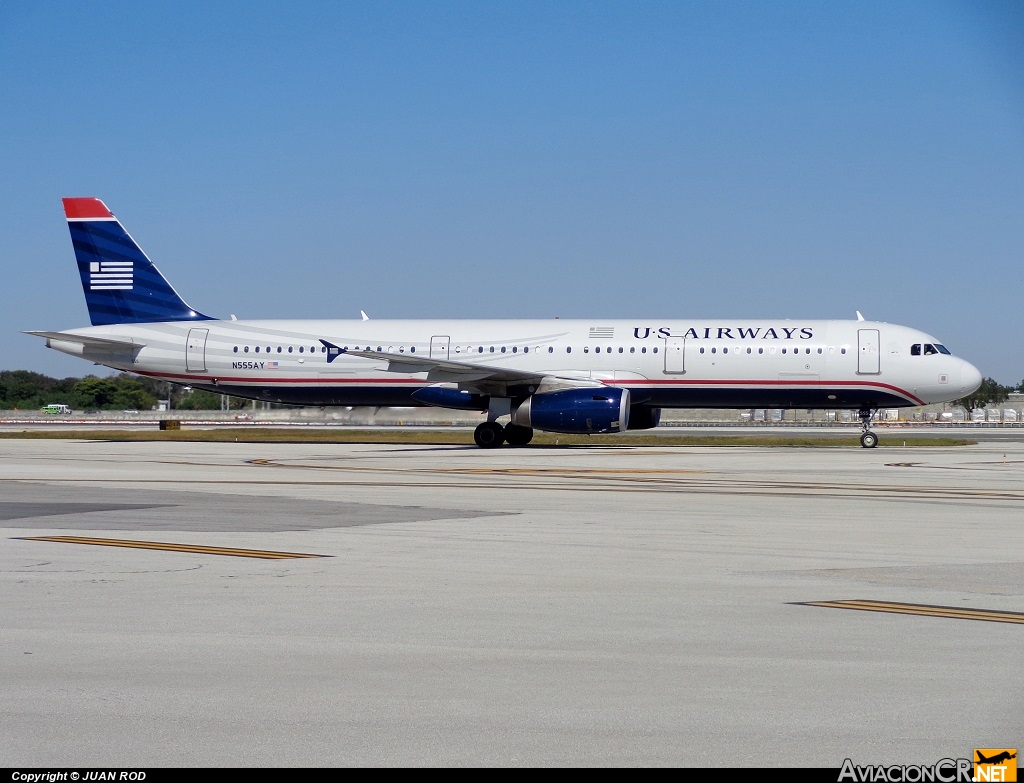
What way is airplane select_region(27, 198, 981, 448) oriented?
to the viewer's right
